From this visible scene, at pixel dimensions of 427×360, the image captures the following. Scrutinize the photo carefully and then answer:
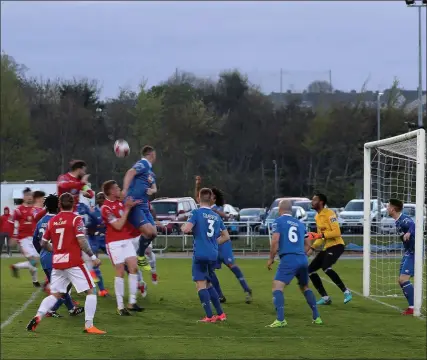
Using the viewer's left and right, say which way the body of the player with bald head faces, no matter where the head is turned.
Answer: facing away from the viewer and to the left of the viewer

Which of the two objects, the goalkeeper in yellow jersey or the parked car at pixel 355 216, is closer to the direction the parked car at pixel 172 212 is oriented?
the goalkeeper in yellow jersey

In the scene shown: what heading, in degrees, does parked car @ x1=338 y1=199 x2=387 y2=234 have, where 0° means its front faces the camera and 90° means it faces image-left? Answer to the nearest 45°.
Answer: approximately 45°

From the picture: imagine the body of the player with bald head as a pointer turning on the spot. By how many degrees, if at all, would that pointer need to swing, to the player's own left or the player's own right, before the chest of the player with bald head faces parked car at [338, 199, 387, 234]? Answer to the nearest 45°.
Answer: approximately 45° to the player's own right

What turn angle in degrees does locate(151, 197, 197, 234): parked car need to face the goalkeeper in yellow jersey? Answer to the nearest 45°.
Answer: approximately 45° to its left

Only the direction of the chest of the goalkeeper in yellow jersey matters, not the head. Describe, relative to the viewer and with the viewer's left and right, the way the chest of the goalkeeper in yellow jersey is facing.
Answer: facing to the left of the viewer

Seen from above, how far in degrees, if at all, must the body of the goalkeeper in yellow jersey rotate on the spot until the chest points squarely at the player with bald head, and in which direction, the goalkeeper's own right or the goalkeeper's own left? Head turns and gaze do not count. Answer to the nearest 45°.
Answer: approximately 90° to the goalkeeper's own left

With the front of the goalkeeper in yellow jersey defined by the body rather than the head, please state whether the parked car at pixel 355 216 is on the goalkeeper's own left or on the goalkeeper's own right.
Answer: on the goalkeeper's own right
